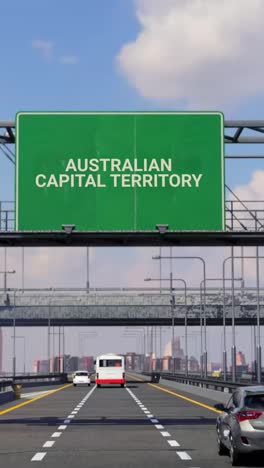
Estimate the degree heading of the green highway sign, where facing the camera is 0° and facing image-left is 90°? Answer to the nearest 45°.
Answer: approximately 0°
